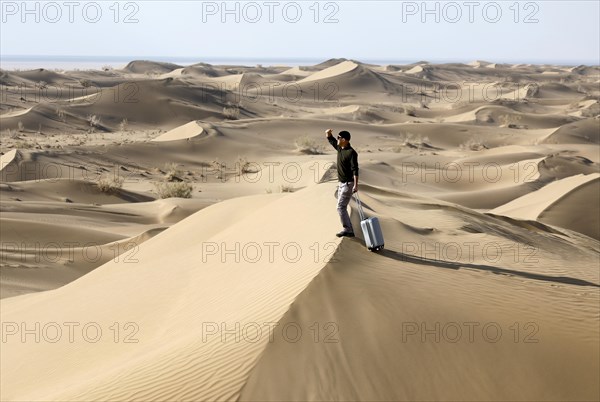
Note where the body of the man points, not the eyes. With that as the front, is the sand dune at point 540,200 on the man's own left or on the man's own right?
on the man's own right

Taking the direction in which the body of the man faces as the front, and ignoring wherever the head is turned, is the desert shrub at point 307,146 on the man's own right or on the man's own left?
on the man's own right

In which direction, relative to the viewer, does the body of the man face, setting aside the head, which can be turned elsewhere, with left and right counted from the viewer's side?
facing to the left of the viewer

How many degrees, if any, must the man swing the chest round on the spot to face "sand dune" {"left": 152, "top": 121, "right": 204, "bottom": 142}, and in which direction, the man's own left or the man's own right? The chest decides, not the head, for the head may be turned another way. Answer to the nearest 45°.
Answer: approximately 90° to the man's own right

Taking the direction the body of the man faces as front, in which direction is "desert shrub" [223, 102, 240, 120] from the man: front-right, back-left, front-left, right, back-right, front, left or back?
right

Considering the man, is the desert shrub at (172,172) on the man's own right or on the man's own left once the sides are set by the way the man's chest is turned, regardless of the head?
on the man's own right
